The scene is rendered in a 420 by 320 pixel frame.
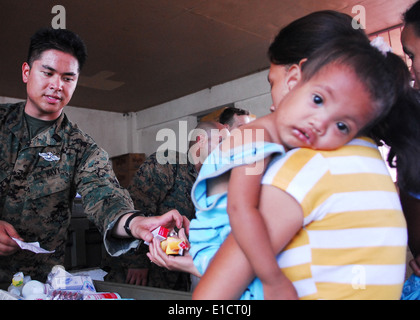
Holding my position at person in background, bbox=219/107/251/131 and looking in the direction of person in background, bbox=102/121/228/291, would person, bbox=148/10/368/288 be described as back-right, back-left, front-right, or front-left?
front-left

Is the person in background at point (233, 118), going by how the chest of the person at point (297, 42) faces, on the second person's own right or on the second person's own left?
on the second person's own right

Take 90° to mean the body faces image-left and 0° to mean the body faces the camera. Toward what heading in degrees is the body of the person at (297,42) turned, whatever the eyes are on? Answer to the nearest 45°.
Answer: approximately 90°

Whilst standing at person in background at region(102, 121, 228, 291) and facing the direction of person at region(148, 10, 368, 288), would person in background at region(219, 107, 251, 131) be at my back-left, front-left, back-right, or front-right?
back-left

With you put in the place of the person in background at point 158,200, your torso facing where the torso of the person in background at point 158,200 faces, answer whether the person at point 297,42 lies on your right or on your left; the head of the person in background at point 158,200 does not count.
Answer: on your right

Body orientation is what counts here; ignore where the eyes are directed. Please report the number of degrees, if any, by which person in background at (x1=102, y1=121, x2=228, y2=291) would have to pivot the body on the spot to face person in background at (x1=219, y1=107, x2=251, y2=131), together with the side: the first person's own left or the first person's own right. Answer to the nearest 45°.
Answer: approximately 45° to the first person's own left

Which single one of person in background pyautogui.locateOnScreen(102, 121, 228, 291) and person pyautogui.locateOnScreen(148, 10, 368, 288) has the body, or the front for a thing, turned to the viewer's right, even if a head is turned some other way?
person in background pyautogui.locateOnScreen(102, 121, 228, 291)
